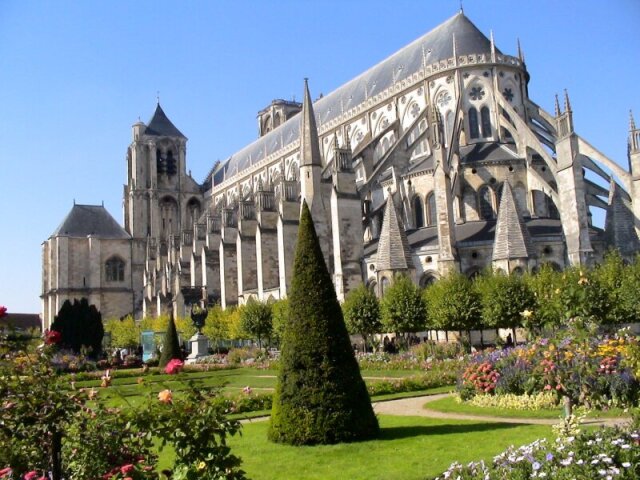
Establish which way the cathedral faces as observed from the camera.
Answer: facing away from the viewer and to the left of the viewer

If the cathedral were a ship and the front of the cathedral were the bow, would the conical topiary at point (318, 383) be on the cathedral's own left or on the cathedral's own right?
on the cathedral's own left

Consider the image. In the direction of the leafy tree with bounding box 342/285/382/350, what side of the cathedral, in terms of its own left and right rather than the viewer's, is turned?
left

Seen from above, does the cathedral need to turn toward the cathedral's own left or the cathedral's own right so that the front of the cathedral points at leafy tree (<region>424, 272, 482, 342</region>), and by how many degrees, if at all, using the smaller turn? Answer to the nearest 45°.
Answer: approximately 135° to the cathedral's own left

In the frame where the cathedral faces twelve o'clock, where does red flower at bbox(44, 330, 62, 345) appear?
The red flower is roughly at 8 o'clock from the cathedral.

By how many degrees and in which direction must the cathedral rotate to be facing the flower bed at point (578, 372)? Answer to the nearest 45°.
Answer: approximately 135° to its left

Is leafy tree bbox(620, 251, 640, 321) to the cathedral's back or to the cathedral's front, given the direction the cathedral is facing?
to the back
